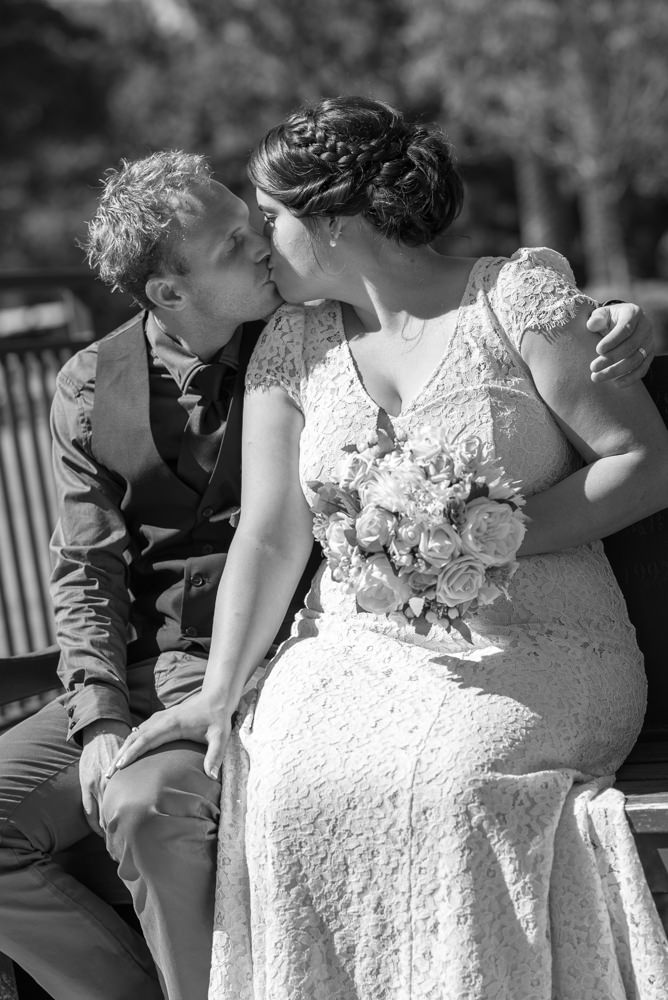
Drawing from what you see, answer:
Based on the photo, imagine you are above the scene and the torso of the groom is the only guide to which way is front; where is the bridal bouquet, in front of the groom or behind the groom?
in front

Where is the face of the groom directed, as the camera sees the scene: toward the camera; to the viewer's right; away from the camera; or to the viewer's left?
to the viewer's right

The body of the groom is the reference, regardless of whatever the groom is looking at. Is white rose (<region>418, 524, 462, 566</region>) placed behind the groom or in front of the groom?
in front

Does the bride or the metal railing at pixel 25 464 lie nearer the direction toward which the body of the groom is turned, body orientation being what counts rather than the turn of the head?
the bride

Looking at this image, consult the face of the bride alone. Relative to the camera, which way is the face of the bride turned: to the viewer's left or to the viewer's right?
to the viewer's left

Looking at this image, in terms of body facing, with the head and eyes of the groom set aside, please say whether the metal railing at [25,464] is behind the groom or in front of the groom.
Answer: behind
